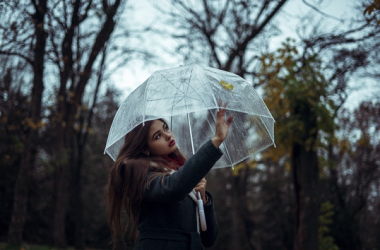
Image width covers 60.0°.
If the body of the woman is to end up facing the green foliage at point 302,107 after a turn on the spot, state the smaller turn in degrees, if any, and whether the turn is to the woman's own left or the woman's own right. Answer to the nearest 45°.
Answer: approximately 45° to the woman's own left

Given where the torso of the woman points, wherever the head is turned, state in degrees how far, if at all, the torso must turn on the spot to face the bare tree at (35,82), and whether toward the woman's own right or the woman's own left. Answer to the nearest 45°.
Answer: approximately 135° to the woman's own left

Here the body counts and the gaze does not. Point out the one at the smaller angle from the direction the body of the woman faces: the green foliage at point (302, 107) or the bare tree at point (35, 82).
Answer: the green foliage

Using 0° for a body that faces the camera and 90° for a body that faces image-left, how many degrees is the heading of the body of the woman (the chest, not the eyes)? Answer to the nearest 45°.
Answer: approximately 270°

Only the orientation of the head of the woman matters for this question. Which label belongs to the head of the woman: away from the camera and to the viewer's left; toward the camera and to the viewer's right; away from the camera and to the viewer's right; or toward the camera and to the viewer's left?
toward the camera and to the viewer's right
